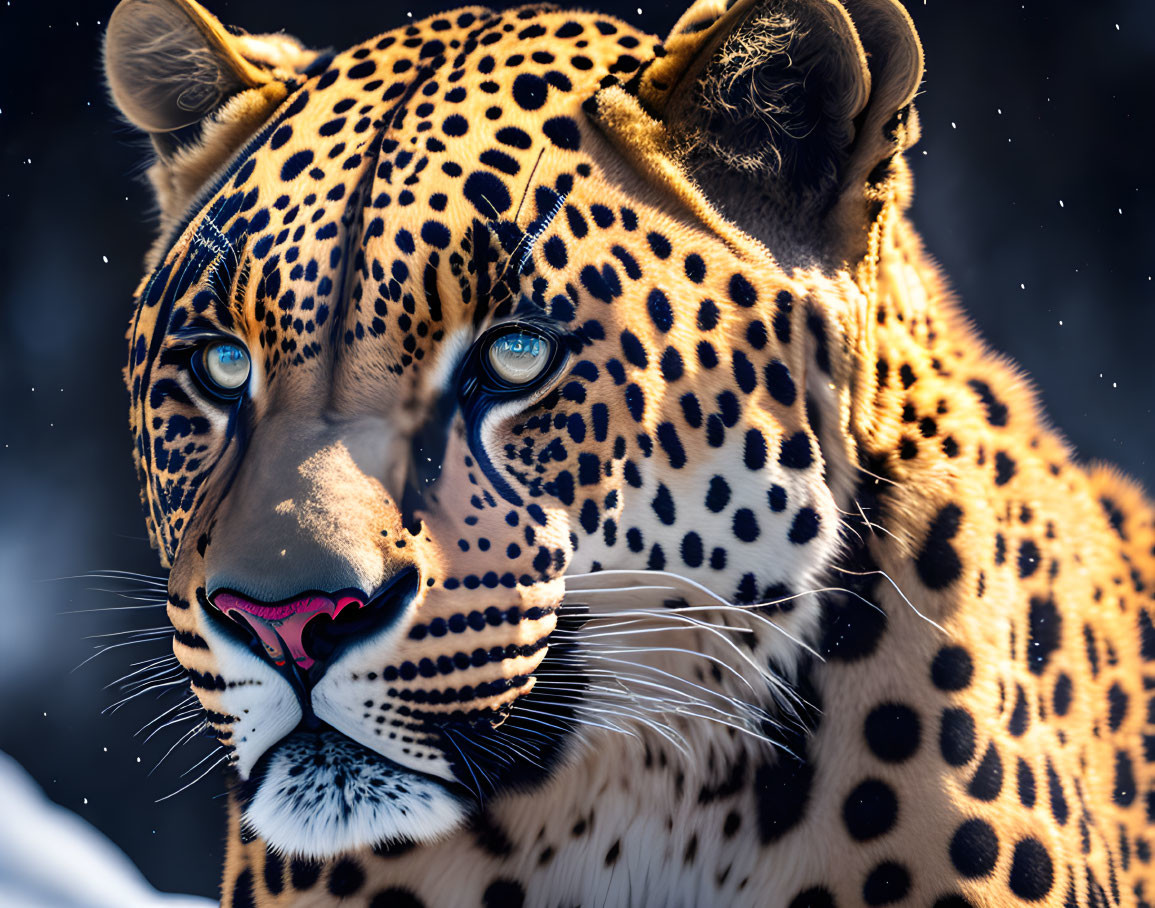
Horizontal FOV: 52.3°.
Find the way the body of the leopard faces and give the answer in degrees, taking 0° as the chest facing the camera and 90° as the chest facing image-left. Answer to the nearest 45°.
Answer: approximately 45°
